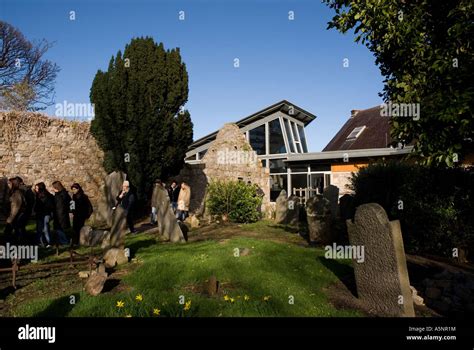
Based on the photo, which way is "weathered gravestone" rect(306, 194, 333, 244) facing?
toward the camera

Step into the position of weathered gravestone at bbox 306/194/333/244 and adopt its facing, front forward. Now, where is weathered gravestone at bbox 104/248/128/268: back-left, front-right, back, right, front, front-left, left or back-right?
front-right

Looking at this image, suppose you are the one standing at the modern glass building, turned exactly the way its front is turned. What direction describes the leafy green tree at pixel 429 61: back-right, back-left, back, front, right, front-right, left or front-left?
front

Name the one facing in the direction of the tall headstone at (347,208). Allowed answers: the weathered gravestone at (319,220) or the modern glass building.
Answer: the modern glass building

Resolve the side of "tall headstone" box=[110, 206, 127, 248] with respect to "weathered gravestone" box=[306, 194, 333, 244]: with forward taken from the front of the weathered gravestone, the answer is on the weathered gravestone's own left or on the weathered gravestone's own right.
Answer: on the weathered gravestone's own right

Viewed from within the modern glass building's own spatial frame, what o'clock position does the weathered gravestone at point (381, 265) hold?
The weathered gravestone is roughly at 12 o'clock from the modern glass building.

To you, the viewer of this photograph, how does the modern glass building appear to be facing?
facing the viewer

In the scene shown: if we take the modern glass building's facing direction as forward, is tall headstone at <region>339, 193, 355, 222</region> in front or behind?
in front

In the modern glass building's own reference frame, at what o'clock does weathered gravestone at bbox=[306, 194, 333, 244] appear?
The weathered gravestone is roughly at 12 o'clock from the modern glass building.

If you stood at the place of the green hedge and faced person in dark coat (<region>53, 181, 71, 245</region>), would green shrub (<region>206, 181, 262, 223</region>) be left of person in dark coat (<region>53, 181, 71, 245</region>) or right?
right

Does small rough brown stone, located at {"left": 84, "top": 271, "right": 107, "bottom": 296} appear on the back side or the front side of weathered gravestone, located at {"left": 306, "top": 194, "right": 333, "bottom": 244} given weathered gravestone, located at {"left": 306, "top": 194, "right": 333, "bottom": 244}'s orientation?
on the front side

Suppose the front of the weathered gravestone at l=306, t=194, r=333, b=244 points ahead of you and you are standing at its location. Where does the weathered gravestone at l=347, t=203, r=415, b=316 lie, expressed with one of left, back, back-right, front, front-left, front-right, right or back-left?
front

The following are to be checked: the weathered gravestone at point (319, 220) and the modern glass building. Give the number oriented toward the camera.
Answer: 2

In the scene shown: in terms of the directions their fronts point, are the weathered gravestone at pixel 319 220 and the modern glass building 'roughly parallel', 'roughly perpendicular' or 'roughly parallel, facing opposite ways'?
roughly parallel

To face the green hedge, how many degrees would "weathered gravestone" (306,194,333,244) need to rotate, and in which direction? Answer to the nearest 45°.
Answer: approximately 90° to its left

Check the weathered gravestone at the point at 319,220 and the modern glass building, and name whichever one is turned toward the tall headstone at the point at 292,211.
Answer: the modern glass building
